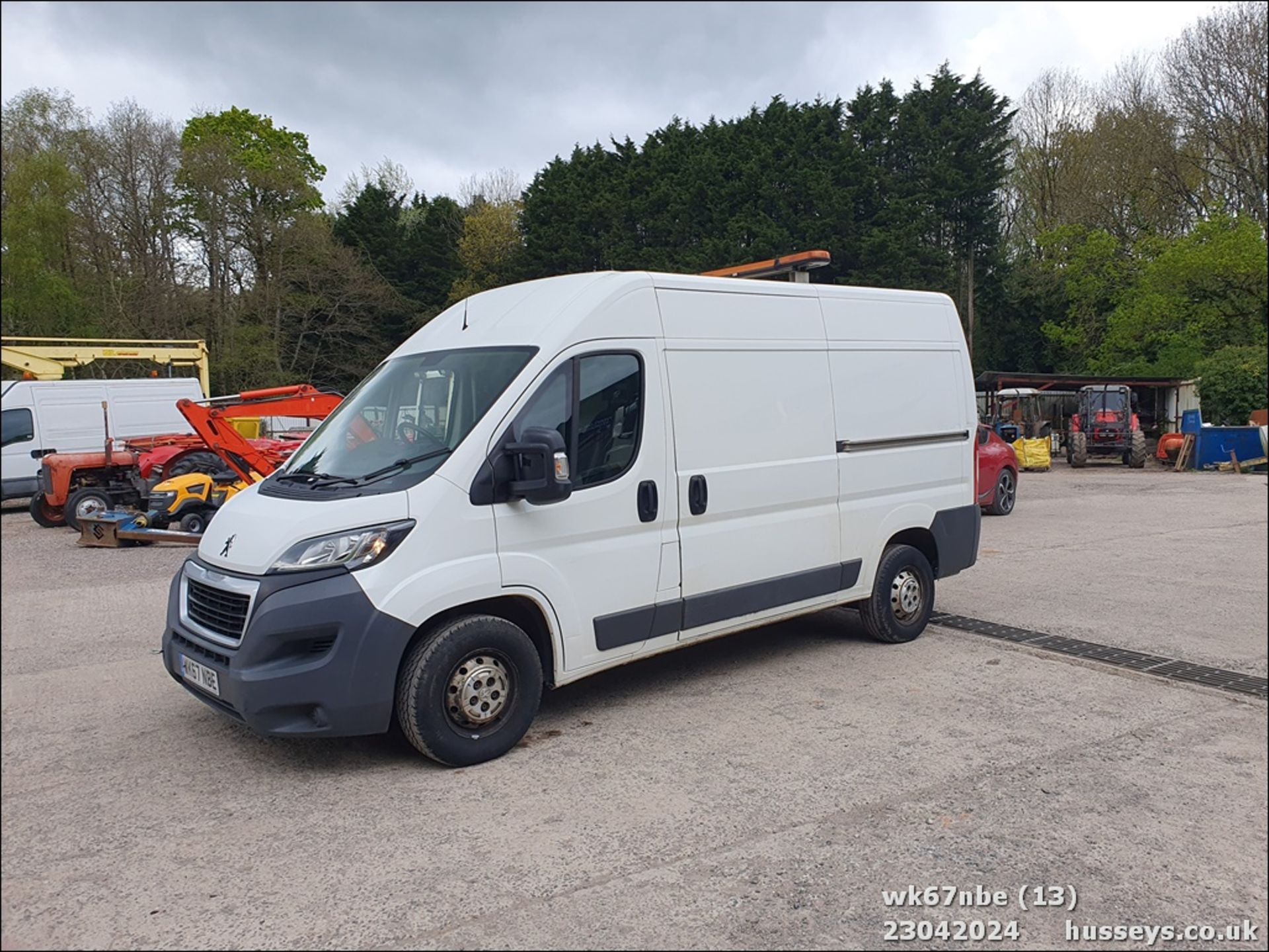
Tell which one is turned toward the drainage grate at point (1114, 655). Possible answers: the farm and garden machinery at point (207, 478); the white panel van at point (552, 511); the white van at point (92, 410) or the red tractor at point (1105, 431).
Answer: the red tractor

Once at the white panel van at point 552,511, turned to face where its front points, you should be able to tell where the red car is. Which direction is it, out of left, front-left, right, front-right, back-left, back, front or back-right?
back

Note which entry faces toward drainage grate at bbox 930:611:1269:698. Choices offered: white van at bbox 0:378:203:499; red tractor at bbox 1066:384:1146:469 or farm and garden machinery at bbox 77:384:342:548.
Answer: the red tractor

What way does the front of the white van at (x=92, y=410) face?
to the viewer's left

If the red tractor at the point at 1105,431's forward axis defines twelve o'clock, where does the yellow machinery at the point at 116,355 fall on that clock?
The yellow machinery is roughly at 3 o'clock from the red tractor.

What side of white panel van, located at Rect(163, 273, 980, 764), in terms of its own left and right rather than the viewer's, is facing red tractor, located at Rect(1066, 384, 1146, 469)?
back

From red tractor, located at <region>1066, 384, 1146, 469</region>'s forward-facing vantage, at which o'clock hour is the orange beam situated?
The orange beam is roughly at 1 o'clock from the red tractor.

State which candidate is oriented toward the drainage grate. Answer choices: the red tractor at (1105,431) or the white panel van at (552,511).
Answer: the red tractor

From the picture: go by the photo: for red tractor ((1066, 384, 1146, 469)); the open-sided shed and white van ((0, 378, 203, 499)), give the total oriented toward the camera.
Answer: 2

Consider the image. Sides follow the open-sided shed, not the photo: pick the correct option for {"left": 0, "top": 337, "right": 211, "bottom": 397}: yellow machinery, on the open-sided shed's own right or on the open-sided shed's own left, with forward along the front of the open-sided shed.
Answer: on the open-sided shed's own right
